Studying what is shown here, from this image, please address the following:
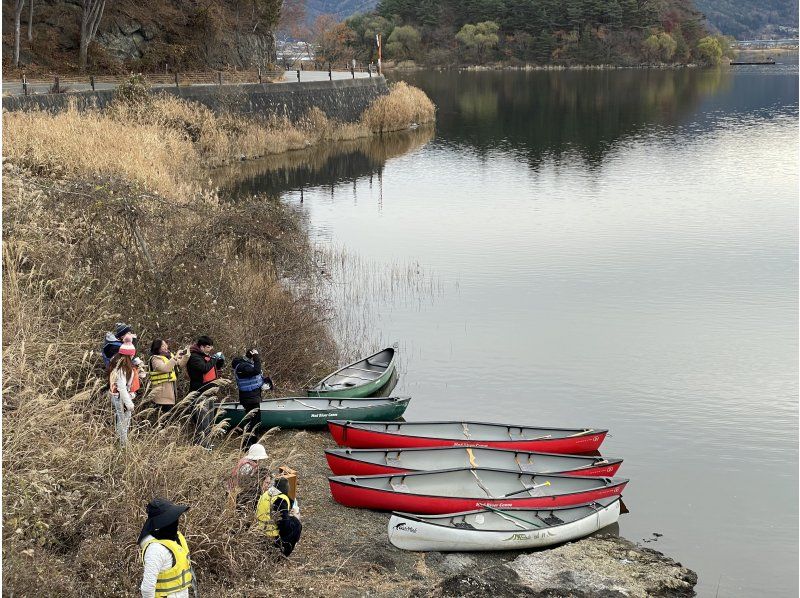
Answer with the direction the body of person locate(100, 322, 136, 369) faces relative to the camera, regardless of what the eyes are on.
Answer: to the viewer's right

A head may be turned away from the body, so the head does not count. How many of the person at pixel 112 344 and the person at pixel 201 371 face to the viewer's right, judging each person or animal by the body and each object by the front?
2

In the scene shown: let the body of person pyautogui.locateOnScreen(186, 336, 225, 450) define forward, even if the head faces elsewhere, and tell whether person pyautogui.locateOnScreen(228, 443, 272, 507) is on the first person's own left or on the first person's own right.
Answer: on the first person's own right

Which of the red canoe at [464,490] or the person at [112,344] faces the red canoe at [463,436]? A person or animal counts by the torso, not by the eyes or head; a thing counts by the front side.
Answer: the person

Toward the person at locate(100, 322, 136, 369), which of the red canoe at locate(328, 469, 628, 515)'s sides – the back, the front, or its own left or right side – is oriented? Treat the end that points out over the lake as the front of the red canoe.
back

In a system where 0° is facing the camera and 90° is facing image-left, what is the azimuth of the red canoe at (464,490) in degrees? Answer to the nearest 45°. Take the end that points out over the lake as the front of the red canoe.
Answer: approximately 270°

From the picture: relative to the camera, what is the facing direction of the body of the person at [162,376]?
to the viewer's right

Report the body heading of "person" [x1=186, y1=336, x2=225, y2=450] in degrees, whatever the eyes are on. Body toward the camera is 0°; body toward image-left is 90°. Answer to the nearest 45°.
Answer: approximately 270°

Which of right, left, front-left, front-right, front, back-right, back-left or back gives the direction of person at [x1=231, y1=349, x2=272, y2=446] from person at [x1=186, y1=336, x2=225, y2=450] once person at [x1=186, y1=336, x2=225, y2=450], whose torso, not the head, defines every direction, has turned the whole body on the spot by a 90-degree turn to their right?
back-left

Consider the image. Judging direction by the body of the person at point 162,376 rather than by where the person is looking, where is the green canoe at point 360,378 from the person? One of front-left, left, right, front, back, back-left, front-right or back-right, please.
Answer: front-left
